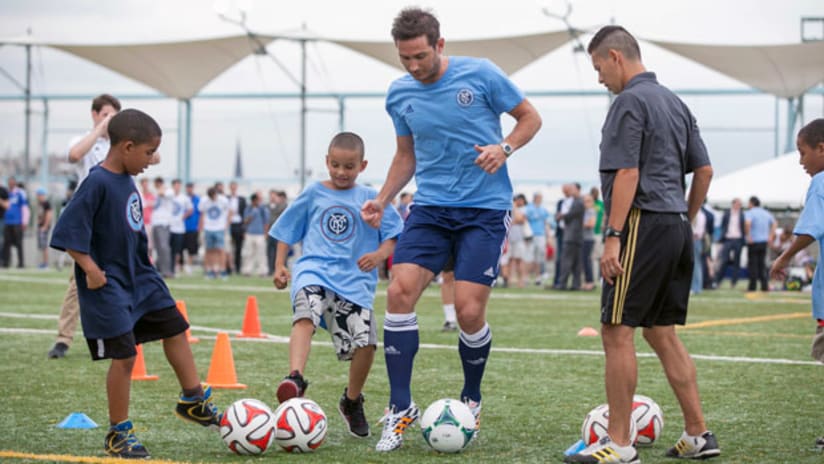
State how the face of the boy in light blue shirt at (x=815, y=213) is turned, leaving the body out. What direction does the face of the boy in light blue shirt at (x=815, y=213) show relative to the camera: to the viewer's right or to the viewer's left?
to the viewer's left

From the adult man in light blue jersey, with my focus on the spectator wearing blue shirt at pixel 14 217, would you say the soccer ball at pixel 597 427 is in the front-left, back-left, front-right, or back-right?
back-right

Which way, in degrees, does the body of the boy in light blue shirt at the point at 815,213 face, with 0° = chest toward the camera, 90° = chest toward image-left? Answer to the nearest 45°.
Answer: approximately 90°

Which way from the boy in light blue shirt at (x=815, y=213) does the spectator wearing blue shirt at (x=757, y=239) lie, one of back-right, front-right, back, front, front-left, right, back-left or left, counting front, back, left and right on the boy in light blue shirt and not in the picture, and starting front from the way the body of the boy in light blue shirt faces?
right

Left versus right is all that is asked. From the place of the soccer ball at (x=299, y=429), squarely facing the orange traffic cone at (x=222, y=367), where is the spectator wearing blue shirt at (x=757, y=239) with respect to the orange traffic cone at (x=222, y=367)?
right

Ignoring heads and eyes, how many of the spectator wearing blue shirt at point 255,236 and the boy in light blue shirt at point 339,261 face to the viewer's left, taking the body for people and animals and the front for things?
0

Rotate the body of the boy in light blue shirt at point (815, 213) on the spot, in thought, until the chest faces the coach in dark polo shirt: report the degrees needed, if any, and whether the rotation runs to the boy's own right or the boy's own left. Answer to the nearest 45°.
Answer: approximately 45° to the boy's own left

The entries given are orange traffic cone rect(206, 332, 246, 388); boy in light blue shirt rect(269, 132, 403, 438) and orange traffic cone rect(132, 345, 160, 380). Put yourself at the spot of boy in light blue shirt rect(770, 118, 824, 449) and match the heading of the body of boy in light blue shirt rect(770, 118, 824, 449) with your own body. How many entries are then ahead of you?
3
